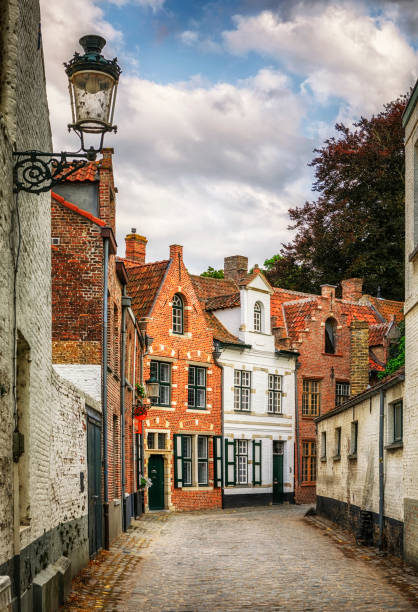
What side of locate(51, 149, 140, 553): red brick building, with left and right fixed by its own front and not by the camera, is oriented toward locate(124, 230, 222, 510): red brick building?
left

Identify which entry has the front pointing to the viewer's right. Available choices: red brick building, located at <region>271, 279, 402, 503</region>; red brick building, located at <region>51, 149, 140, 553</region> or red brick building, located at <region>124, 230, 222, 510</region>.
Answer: red brick building, located at <region>51, 149, 140, 553</region>

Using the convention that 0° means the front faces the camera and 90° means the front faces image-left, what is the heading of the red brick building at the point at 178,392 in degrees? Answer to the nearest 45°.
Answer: approximately 0°

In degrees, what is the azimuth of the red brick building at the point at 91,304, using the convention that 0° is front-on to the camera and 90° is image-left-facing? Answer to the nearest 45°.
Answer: approximately 270°

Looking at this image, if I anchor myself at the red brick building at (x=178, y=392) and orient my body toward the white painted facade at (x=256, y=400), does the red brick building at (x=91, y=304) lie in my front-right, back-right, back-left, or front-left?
back-right

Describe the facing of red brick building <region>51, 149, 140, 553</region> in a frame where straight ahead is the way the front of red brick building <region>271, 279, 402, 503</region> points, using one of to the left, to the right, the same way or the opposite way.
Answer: to the left

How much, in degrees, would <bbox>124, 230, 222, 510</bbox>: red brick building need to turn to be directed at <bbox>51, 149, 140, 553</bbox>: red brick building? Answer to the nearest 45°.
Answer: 0° — it already faces it

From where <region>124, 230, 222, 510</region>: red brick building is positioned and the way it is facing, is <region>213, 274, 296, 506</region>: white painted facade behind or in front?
behind

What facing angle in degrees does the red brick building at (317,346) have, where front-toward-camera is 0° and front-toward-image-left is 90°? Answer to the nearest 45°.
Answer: approximately 0°
